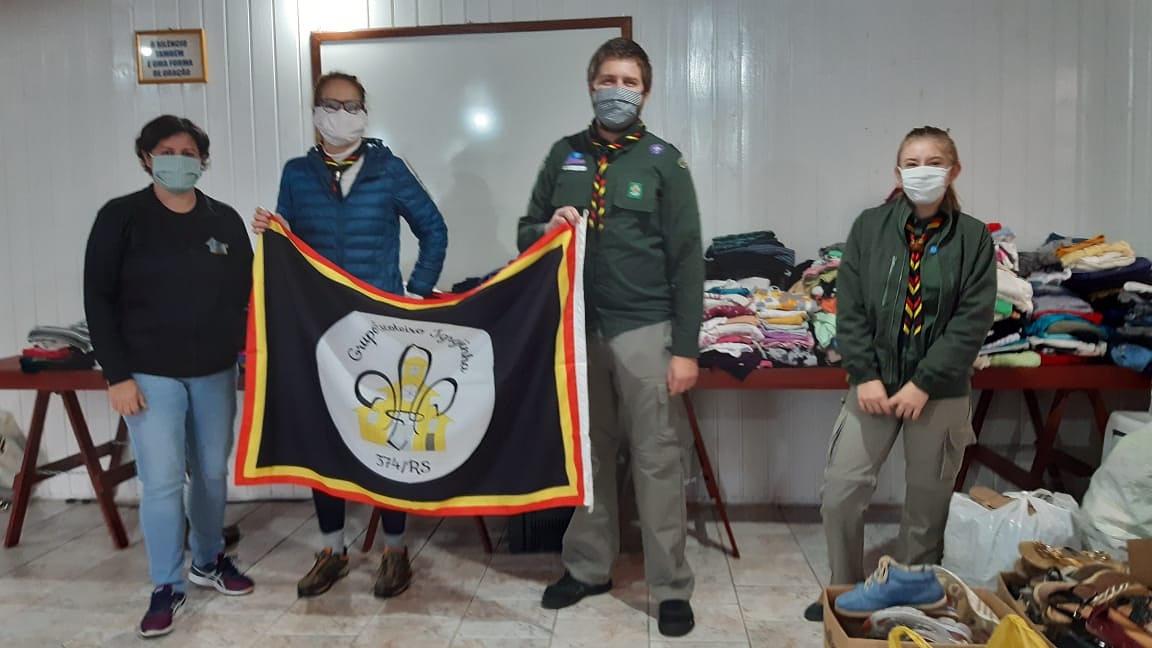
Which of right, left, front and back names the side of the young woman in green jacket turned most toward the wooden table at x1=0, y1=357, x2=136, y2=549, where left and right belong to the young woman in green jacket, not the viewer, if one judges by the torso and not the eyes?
right

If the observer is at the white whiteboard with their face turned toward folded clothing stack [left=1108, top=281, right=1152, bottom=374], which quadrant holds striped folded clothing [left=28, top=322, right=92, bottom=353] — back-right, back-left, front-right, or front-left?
back-right

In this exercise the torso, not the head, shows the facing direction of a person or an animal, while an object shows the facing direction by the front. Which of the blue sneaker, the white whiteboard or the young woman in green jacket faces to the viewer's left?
the blue sneaker

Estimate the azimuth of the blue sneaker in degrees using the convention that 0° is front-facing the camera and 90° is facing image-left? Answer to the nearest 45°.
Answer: approximately 90°

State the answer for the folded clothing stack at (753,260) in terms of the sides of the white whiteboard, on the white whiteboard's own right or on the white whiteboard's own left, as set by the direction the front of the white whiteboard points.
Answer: on the white whiteboard's own left

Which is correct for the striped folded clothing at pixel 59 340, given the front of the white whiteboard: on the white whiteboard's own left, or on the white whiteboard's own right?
on the white whiteboard's own right

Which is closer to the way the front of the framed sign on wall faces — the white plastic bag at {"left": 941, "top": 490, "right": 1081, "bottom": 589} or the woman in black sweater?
the woman in black sweater

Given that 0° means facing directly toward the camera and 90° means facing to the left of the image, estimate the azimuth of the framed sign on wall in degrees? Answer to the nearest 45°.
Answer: approximately 0°

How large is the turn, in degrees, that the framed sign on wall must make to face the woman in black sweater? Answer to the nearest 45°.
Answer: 0° — it already faces them

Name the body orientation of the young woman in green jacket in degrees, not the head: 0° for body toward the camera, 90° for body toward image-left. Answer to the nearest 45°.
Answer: approximately 0°
